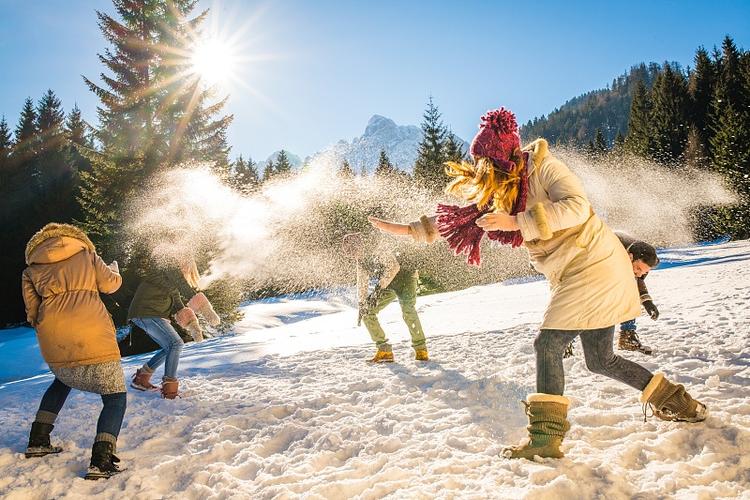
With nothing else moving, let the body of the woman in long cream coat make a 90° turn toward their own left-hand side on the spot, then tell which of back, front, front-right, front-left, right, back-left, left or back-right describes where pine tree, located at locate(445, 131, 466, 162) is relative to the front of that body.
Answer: back

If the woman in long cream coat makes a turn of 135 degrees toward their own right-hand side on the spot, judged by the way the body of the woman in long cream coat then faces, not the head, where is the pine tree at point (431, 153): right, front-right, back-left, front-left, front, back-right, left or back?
front-left

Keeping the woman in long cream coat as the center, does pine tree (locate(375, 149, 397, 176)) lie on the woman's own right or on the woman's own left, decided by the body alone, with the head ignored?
on the woman's own right

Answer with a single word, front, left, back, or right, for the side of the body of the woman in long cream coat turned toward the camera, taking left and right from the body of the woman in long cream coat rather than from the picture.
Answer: left

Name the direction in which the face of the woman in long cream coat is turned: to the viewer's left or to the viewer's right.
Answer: to the viewer's left

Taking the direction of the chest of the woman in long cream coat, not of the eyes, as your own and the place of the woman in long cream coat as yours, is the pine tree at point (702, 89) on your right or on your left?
on your right

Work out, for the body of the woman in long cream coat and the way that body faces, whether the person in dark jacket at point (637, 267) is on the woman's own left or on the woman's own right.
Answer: on the woman's own right

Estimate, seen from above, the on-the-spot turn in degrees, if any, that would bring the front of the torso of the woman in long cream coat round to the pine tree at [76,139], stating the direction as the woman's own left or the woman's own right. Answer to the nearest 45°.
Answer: approximately 45° to the woman's own right

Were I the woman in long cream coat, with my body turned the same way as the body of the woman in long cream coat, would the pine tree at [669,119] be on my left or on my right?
on my right

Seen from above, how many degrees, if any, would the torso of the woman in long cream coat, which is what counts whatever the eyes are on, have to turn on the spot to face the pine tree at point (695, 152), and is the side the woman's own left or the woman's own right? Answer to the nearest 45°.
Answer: approximately 90° to the woman's own right

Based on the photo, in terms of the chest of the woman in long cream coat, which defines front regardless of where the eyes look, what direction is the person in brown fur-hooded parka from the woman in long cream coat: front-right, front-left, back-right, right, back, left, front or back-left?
front

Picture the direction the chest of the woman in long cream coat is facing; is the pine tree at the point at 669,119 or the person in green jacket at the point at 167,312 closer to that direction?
the person in green jacket
